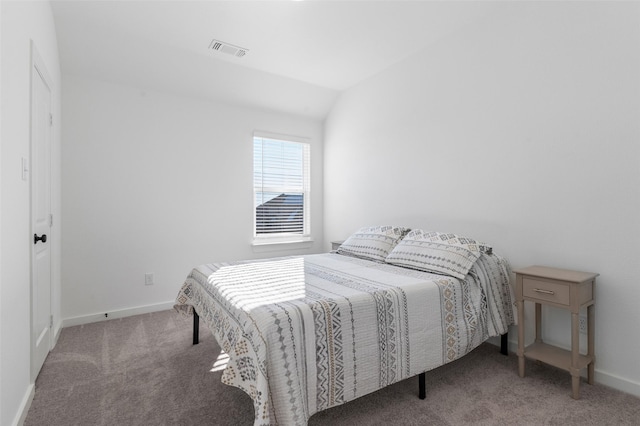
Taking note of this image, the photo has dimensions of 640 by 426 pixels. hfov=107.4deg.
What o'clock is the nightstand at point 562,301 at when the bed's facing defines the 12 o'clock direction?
The nightstand is roughly at 7 o'clock from the bed.

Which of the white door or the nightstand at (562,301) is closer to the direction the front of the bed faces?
the white door

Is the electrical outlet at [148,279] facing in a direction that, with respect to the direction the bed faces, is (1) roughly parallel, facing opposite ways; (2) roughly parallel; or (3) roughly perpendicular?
roughly perpendicular

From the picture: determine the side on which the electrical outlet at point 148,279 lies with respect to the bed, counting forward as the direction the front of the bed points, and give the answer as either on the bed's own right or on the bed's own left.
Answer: on the bed's own right

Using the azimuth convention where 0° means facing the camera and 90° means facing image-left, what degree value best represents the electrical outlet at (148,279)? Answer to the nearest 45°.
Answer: approximately 0°

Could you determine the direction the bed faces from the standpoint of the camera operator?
facing the viewer and to the left of the viewer

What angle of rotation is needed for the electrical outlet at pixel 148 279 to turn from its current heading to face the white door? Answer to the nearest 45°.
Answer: approximately 45° to its right

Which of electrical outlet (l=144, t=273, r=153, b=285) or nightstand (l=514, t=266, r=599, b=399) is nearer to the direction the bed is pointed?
the electrical outlet

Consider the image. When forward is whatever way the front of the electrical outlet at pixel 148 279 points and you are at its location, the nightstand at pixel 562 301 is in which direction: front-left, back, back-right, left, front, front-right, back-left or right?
front-left

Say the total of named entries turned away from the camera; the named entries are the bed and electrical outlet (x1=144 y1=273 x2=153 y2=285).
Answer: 0

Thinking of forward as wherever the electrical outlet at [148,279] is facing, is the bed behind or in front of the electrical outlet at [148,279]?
in front
